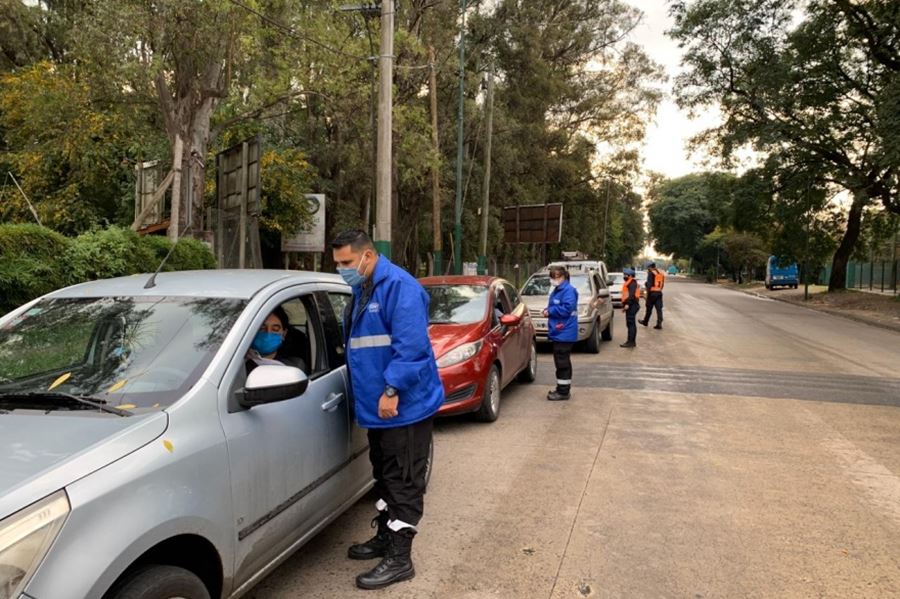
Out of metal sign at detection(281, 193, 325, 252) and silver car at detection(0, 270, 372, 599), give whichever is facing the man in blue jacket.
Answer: the metal sign

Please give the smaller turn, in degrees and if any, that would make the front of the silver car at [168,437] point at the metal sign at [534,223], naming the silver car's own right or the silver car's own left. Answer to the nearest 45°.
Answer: approximately 180°

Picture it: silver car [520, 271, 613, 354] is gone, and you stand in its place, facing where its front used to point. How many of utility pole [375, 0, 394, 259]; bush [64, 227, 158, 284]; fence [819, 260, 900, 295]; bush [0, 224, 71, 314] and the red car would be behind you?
1

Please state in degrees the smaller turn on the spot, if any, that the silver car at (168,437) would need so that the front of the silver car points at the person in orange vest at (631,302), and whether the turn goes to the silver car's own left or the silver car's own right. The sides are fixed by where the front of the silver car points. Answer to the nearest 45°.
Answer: approximately 180°

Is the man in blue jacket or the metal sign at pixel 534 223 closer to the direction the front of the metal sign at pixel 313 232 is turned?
the man in blue jacket

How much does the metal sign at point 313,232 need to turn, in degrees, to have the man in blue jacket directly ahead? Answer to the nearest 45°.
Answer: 0° — it already faces them

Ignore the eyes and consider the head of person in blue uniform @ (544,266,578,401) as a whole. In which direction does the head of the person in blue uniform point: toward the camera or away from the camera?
toward the camera

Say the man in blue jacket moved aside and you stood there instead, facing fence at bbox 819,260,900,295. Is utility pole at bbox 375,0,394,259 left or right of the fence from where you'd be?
left

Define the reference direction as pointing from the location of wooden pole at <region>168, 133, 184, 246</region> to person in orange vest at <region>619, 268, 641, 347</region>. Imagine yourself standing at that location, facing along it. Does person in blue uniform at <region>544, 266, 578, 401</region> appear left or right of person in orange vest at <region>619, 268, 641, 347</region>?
right

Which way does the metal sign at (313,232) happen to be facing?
toward the camera

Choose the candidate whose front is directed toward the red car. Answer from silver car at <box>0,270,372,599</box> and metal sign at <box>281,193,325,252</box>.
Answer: the metal sign

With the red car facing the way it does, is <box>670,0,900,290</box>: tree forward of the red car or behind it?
behind

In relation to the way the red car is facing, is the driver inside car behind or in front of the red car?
in front
